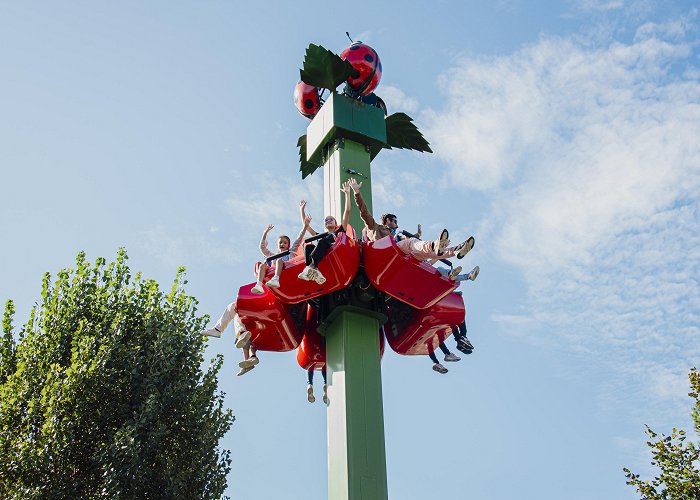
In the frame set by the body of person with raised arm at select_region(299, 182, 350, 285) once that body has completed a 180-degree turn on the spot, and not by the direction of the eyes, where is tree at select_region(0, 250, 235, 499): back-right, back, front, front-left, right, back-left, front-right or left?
left

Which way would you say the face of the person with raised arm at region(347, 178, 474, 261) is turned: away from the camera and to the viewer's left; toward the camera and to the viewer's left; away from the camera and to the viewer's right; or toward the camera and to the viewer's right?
toward the camera and to the viewer's right

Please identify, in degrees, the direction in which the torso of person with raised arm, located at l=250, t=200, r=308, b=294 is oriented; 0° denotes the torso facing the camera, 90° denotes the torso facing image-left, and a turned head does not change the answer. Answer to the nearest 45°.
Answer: approximately 45°

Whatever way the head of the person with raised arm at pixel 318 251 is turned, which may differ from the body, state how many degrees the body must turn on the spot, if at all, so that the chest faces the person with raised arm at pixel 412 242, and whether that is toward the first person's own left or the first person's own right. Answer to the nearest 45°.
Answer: approximately 135° to the first person's own left

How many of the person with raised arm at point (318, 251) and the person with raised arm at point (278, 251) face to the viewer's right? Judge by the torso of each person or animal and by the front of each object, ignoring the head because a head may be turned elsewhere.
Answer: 0

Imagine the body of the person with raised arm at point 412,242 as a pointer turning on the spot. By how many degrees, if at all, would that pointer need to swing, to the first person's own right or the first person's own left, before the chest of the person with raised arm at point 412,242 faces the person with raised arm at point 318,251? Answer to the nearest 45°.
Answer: approximately 135° to the first person's own right

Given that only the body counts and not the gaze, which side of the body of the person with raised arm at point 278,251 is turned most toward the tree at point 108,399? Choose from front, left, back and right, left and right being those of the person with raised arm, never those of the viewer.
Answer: right

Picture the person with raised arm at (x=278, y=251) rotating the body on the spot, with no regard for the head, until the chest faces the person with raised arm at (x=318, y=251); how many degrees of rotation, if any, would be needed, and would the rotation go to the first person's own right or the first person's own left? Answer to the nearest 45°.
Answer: approximately 90° to the first person's own left

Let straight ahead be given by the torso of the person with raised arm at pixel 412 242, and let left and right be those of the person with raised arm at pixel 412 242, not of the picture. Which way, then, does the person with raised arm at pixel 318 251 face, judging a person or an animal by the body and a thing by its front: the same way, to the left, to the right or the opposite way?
to the right

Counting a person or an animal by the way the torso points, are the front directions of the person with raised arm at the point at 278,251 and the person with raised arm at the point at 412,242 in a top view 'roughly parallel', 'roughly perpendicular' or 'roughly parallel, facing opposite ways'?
roughly perpendicular

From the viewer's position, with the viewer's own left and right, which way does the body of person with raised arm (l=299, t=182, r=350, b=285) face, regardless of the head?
facing the viewer and to the left of the viewer

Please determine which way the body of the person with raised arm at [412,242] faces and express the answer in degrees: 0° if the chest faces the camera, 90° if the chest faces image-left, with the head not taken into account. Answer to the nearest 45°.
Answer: approximately 315°
